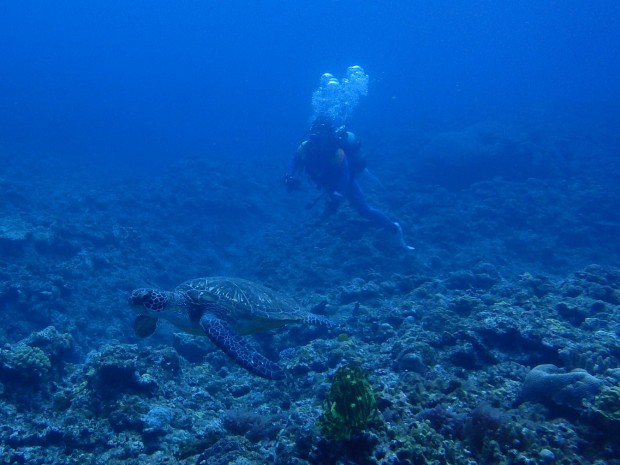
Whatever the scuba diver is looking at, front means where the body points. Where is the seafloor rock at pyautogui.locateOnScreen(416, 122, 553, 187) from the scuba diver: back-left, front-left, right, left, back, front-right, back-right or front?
back
